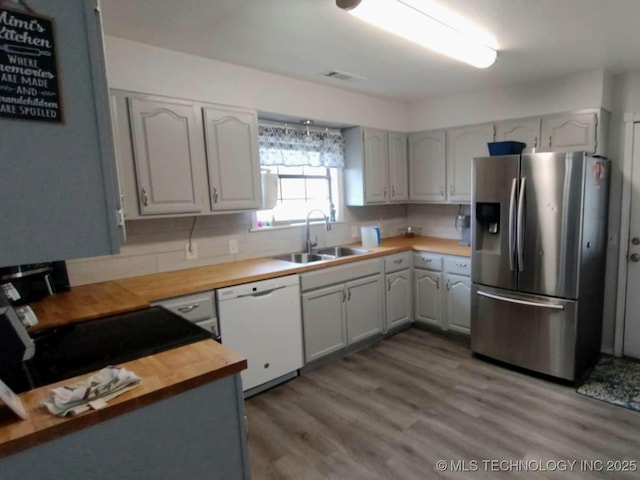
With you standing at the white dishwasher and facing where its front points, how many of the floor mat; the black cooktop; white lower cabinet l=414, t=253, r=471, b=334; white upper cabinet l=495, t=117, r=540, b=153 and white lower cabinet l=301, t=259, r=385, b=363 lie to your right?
1

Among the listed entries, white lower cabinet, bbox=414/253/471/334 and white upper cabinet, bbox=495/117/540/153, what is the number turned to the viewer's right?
0

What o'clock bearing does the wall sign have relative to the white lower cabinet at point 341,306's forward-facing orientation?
The wall sign is roughly at 2 o'clock from the white lower cabinet.

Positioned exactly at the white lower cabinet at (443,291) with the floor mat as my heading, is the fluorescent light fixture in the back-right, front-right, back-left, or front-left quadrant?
front-right

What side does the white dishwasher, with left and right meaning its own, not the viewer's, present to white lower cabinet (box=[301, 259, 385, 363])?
left

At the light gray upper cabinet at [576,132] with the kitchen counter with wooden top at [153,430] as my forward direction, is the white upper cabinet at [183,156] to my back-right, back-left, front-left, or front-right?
front-right

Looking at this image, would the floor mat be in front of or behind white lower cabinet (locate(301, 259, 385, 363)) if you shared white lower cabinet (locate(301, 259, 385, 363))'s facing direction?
in front

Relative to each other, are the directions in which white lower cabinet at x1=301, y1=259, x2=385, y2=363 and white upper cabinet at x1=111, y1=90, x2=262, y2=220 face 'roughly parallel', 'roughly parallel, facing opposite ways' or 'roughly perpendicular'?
roughly parallel

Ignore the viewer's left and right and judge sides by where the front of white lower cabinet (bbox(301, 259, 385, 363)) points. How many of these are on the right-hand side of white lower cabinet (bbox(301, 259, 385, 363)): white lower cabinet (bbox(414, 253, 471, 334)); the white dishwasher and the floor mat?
1

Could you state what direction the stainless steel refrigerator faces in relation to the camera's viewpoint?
facing the viewer and to the left of the viewer

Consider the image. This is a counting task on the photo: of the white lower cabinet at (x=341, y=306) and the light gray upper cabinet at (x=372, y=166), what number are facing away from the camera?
0

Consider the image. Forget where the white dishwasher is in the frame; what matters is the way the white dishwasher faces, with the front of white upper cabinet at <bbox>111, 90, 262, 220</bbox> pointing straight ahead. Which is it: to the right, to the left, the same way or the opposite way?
the same way

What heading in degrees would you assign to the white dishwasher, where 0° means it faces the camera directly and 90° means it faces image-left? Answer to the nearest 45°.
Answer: approximately 315°

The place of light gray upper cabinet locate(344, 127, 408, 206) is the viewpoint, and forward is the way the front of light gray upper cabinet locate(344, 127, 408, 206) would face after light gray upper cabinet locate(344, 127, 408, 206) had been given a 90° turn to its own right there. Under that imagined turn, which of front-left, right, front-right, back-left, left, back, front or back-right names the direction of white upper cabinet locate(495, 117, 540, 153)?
back-left

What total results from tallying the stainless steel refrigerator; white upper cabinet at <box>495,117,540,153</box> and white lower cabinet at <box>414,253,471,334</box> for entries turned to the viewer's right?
0

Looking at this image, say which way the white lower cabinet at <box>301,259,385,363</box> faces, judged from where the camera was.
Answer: facing the viewer and to the right of the viewer

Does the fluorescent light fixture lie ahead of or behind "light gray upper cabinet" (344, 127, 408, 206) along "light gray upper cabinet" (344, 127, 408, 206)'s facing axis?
ahead

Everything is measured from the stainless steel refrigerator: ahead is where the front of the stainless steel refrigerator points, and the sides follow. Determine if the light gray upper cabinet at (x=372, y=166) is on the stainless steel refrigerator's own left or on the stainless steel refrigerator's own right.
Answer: on the stainless steel refrigerator's own right
